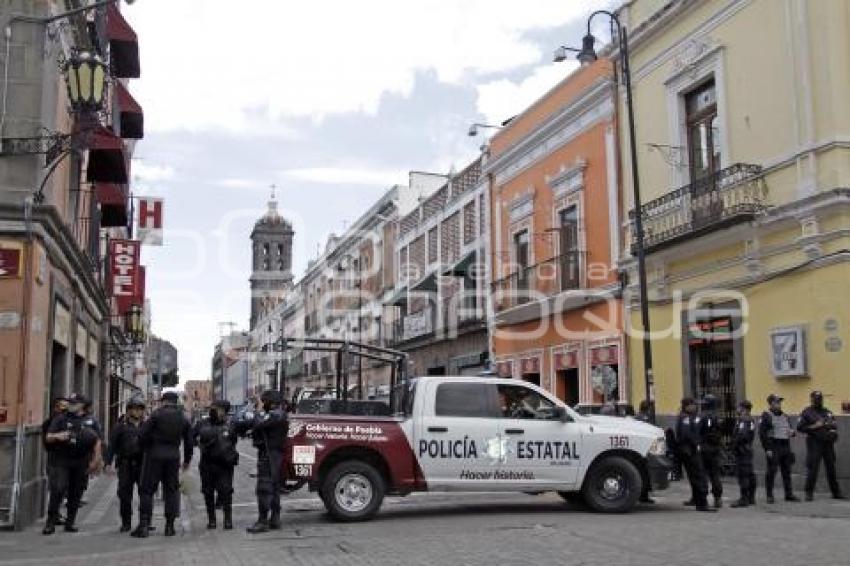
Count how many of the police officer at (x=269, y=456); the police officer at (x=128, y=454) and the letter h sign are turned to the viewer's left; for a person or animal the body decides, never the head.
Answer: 1

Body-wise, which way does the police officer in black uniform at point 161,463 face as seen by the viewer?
away from the camera

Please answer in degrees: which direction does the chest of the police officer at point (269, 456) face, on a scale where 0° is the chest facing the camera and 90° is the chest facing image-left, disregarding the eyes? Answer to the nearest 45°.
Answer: approximately 90°

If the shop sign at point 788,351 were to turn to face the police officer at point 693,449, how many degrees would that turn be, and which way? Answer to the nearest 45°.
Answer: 0° — it already faces them

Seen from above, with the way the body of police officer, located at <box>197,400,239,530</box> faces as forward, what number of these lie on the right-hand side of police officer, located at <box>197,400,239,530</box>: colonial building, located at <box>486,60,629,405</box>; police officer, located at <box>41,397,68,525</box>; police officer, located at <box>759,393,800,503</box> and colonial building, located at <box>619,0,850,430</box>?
1

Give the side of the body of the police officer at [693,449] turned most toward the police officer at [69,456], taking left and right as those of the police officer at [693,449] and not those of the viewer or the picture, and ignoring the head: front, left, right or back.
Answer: right

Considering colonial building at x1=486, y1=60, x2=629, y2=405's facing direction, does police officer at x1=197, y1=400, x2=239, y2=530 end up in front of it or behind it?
in front

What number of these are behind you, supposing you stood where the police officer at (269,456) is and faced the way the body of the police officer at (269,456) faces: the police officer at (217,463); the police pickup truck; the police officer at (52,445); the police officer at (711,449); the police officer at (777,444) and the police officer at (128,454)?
3

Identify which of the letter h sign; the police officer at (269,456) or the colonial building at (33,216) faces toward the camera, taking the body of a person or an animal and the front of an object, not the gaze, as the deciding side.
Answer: the letter h sign

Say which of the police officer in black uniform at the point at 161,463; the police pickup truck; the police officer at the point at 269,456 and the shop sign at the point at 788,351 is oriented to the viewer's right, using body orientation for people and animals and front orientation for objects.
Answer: the police pickup truck

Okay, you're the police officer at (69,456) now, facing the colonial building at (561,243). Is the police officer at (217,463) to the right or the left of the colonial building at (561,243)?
right

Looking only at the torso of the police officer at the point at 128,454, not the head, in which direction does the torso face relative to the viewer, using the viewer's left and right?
facing the viewer and to the right of the viewer
